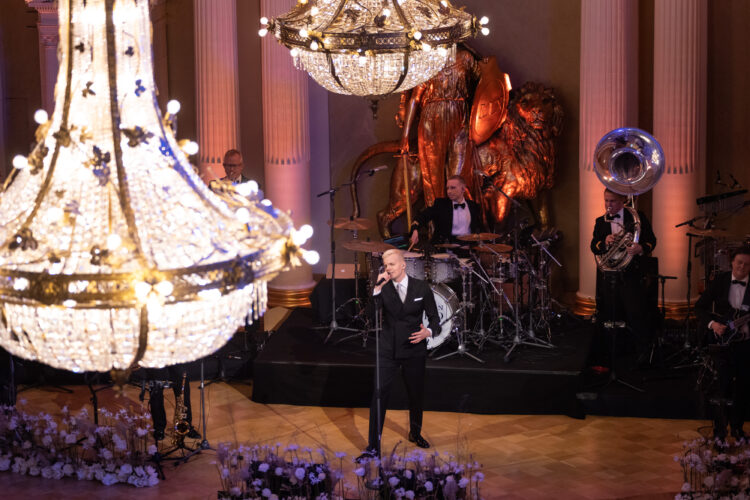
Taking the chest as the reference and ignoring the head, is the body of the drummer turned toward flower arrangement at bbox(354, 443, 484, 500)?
yes

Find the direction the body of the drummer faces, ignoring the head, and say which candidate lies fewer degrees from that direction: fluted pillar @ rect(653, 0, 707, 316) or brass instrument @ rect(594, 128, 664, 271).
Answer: the brass instrument

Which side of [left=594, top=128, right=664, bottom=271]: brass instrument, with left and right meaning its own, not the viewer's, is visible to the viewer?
front

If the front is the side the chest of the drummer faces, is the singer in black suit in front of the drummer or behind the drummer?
in front

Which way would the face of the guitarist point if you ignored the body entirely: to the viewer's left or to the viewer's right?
to the viewer's left

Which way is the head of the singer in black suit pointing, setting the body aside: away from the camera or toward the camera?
toward the camera

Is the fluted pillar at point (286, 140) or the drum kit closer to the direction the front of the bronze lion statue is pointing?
the drum kit

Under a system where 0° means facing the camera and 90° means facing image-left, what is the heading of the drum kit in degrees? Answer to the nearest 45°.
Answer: approximately 45°

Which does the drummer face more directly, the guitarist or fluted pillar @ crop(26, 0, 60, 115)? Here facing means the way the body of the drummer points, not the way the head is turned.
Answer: the guitarist

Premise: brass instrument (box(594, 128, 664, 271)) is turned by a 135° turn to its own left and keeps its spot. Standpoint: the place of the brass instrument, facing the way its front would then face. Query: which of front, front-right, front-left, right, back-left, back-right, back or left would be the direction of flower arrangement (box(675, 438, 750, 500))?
back-right

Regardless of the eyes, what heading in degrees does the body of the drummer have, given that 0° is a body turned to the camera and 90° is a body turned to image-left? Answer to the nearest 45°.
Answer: approximately 0°

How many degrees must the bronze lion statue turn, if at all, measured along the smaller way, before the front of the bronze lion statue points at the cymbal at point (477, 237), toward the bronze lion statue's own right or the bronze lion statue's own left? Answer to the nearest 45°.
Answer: approximately 45° to the bronze lion statue's own right

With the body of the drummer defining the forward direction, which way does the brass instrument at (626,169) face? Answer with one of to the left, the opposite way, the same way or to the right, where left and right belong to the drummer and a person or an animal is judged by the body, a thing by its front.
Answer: the same way

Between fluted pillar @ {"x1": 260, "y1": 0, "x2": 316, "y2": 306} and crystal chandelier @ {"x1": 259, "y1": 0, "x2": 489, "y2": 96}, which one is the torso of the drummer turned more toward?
the crystal chandelier
